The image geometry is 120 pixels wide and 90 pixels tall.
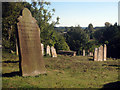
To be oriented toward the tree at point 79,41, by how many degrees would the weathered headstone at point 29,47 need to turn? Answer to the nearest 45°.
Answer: approximately 135° to its left

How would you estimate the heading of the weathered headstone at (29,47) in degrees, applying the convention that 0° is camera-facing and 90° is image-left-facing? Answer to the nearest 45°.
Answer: approximately 315°
